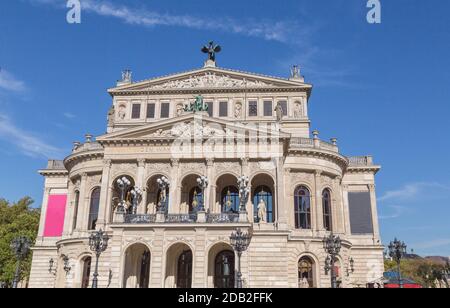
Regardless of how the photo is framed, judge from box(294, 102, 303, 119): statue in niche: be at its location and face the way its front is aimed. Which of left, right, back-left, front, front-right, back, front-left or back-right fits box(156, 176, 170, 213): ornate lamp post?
front-right

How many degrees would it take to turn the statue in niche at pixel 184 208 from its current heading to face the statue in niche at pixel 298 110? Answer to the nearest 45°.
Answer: approximately 90° to its left

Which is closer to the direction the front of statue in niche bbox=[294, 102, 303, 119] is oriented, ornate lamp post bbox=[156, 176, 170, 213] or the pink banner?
the ornate lamp post

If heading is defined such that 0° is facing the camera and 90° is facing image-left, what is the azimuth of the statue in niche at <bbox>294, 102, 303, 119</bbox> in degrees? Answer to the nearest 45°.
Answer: approximately 0°

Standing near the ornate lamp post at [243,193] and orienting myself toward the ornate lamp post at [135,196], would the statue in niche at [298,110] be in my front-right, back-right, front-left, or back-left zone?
back-right

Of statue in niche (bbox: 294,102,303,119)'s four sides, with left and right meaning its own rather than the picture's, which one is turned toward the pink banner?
right

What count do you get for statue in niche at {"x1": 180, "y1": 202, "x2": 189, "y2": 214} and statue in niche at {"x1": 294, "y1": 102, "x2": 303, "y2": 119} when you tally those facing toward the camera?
2

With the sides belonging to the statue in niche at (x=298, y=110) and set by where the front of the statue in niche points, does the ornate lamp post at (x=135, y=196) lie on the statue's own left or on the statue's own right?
on the statue's own right

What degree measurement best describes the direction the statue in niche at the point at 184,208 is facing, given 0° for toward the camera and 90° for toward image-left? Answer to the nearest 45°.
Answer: approximately 0°

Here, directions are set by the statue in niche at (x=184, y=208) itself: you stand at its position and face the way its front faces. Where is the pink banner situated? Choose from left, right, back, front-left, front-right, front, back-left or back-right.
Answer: back-right

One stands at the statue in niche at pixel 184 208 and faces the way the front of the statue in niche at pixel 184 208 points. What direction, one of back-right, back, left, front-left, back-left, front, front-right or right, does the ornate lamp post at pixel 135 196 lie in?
front-right

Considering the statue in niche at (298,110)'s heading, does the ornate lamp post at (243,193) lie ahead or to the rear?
ahead
